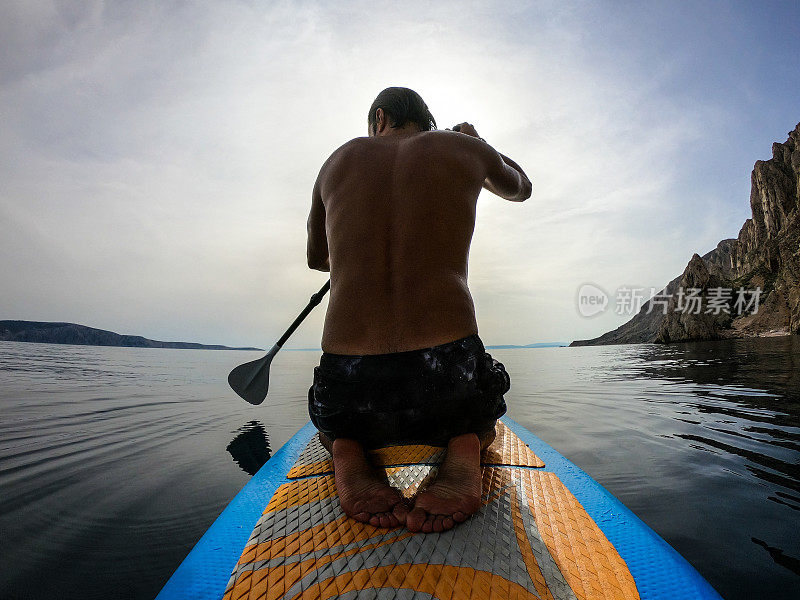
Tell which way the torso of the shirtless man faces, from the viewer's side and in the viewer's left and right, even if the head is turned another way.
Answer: facing away from the viewer
